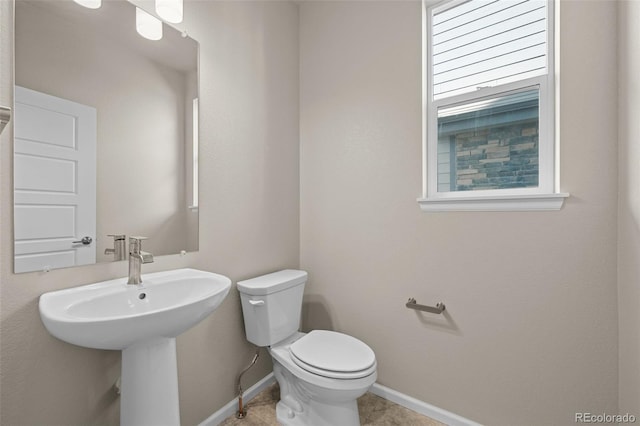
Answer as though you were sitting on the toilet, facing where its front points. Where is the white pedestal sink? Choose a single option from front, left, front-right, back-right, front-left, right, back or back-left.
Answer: right

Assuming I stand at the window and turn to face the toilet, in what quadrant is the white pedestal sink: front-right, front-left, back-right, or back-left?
front-left

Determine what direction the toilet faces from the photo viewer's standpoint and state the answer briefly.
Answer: facing the viewer and to the right of the viewer
